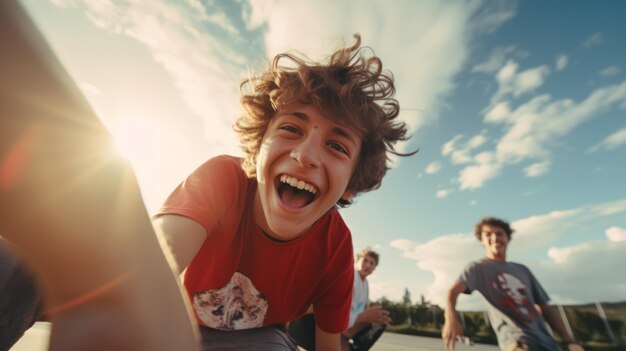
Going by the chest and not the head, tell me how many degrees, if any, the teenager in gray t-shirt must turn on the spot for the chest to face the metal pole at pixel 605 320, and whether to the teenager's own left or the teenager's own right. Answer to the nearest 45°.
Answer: approximately 180°

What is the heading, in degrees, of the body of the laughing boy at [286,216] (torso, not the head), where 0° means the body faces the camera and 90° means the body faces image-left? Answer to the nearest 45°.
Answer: approximately 0°

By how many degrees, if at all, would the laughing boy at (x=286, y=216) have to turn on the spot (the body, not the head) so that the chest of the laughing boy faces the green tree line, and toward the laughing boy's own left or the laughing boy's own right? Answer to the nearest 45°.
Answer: approximately 135° to the laughing boy's own left

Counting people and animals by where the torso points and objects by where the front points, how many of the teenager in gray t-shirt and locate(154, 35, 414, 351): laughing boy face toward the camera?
2
